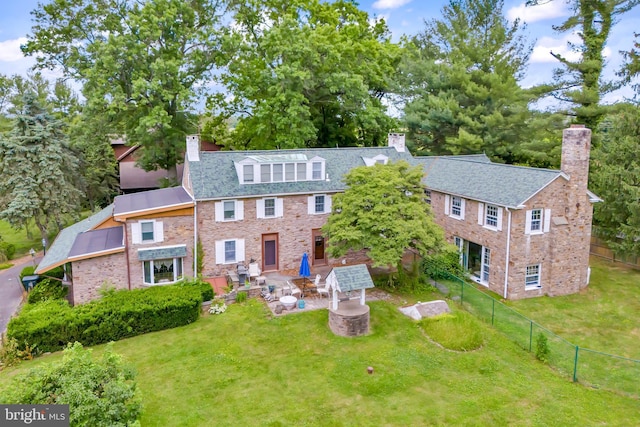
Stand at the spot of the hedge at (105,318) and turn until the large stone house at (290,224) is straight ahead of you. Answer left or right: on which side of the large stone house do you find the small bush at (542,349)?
right

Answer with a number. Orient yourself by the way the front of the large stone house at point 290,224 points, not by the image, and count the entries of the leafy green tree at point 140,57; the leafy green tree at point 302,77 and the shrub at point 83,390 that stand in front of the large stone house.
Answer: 1

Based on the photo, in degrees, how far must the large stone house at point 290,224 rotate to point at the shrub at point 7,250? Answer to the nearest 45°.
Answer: approximately 90° to its right

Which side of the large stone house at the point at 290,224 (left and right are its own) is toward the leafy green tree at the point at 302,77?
back

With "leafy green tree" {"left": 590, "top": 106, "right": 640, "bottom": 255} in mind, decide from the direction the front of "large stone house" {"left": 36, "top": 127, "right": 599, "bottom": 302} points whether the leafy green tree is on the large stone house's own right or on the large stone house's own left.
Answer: on the large stone house's own left

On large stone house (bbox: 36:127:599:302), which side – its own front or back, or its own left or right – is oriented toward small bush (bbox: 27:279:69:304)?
right

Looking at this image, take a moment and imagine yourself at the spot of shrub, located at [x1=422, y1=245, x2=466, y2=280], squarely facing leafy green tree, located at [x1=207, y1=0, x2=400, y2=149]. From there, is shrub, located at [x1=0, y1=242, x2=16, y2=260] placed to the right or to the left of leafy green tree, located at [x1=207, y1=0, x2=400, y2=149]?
left

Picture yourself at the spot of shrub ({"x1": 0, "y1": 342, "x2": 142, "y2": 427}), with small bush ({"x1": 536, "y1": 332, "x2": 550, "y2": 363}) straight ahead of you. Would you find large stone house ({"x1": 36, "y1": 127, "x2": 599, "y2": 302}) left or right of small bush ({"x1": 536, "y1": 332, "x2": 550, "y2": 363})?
left

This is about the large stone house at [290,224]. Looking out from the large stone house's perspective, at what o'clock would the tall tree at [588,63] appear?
The tall tree is roughly at 8 o'clock from the large stone house.

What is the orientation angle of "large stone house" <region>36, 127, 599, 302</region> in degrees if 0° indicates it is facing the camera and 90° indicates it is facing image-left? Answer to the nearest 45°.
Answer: approximately 0°

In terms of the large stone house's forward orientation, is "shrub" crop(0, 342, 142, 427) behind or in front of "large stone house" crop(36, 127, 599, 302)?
in front
